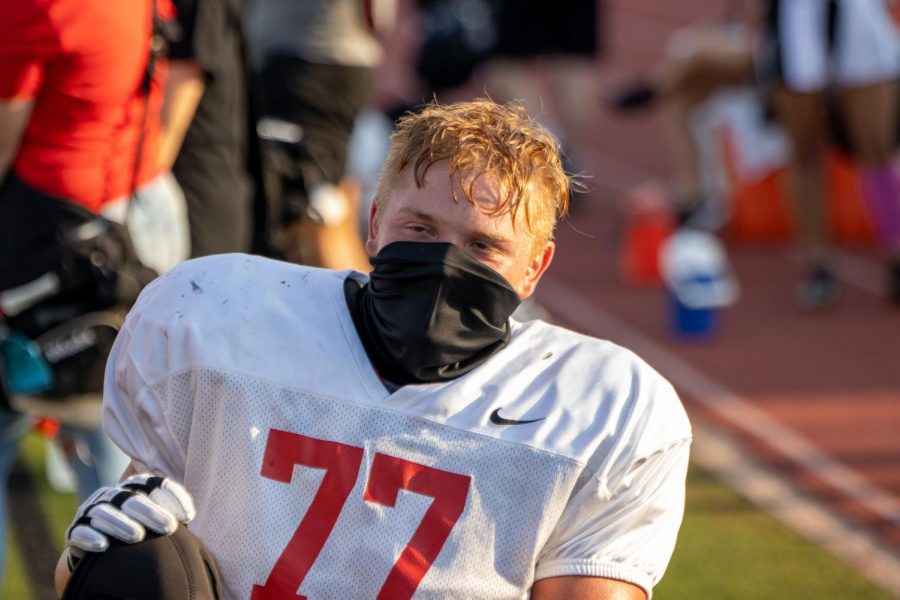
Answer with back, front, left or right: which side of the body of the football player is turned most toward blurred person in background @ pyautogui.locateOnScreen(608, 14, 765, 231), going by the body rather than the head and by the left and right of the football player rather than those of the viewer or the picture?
back

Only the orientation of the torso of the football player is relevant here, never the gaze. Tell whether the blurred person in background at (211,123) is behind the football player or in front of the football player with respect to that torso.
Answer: behind

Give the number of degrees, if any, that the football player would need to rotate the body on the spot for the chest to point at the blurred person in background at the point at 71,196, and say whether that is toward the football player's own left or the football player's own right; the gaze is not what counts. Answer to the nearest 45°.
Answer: approximately 135° to the football player's own right

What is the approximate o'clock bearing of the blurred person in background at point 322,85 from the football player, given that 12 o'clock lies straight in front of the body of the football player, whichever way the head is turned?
The blurred person in background is roughly at 6 o'clock from the football player.

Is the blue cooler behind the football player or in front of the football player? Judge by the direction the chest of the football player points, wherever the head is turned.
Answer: behind

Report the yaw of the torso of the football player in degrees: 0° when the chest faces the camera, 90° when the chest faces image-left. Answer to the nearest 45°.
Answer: approximately 0°

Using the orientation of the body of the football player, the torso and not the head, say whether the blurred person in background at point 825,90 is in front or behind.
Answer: behind
